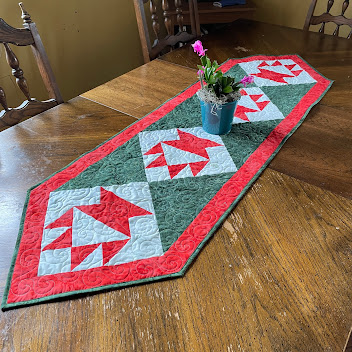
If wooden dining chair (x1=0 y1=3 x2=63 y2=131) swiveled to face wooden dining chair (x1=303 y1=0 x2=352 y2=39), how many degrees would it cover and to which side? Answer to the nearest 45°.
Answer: approximately 45° to its left

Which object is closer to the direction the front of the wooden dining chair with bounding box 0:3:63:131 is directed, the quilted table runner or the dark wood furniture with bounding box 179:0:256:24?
the quilted table runner

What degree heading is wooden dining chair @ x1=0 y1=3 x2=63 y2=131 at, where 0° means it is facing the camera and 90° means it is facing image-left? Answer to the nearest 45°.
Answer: approximately 315°

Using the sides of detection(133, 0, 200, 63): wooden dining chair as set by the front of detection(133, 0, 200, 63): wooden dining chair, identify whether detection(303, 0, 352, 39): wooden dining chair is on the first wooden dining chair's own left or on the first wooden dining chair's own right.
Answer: on the first wooden dining chair's own left

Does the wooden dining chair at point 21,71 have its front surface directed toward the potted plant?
yes

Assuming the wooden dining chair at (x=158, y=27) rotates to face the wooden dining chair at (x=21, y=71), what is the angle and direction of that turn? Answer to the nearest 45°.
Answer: approximately 90° to its right

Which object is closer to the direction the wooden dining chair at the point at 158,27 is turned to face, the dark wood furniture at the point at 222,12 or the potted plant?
the potted plant
